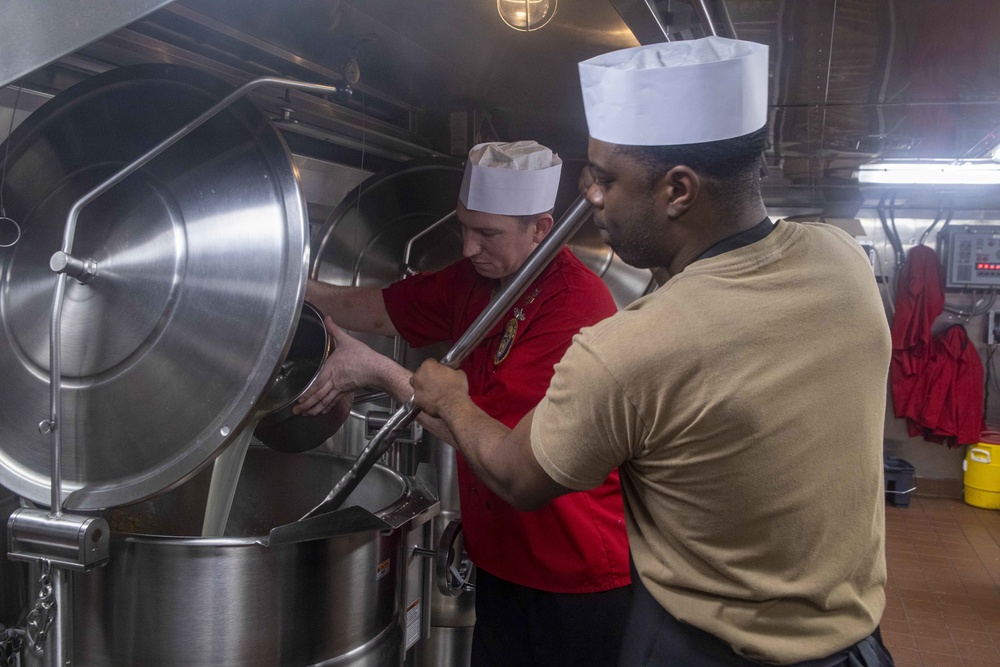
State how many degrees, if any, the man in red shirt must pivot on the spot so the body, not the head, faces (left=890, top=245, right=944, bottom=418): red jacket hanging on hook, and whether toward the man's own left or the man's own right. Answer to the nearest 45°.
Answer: approximately 180°

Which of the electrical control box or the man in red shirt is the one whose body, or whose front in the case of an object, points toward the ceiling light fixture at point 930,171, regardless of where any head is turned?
the electrical control box

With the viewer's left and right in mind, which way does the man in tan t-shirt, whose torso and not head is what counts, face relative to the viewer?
facing away from the viewer and to the left of the viewer

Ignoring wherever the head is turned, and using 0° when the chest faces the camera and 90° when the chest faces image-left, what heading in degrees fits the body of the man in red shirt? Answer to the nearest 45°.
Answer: approximately 45°

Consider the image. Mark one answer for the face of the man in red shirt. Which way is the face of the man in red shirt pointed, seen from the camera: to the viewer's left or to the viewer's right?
to the viewer's left

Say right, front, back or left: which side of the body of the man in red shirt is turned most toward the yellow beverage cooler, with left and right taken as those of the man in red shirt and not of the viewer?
back

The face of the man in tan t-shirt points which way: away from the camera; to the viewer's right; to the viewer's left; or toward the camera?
to the viewer's left

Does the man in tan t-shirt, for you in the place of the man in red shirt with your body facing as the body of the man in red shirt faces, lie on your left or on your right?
on your left

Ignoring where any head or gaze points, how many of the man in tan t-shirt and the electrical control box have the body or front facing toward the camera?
1

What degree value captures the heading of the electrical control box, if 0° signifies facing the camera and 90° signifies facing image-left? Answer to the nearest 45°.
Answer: approximately 0°

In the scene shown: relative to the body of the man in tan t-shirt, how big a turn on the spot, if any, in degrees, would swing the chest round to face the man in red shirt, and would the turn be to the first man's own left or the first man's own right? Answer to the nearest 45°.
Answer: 0° — they already face them
